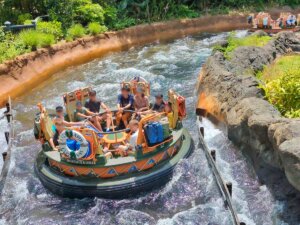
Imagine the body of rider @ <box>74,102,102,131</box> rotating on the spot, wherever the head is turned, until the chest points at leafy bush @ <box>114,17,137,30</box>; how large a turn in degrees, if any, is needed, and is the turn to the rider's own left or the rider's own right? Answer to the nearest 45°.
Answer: approximately 135° to the rider's own left

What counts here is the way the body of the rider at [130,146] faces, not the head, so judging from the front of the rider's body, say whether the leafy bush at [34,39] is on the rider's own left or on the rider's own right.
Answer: on the rider's own right

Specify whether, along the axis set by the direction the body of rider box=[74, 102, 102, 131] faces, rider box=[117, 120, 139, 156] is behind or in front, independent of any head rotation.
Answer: in front

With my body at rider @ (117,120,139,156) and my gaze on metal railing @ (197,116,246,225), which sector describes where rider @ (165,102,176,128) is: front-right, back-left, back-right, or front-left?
front-left

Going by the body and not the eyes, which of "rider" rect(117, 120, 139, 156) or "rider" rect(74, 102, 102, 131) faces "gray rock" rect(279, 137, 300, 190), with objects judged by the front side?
"rider" rect(74, 102, 102, 131)

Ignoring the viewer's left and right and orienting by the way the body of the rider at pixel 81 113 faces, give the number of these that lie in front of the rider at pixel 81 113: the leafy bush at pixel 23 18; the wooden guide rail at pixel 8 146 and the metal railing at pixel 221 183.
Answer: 1

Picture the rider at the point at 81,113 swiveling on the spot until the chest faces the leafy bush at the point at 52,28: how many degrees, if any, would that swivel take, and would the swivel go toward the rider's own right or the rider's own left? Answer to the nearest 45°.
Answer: approximately 135° to the rider's own left

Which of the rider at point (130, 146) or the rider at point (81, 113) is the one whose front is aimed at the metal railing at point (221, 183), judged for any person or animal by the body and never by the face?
the rider at point (81, 113)

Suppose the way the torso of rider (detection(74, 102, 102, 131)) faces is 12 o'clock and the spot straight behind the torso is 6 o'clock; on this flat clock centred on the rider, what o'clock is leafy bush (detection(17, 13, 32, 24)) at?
The leafy bush is roughly at 7 o'clock from the rider.

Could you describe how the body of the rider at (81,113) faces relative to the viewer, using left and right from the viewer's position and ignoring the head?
facing the viewer and to the right of the viewer
